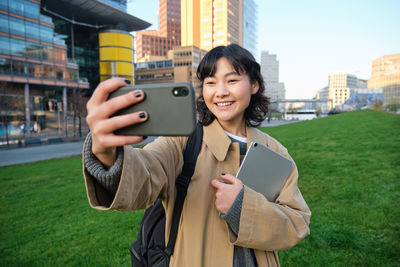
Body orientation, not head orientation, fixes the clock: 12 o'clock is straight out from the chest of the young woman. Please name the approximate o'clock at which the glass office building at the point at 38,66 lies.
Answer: The glass office building is roughly at 5 o'clock from the young woman.

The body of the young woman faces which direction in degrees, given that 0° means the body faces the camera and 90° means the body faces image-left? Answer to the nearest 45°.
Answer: approximately 0°
